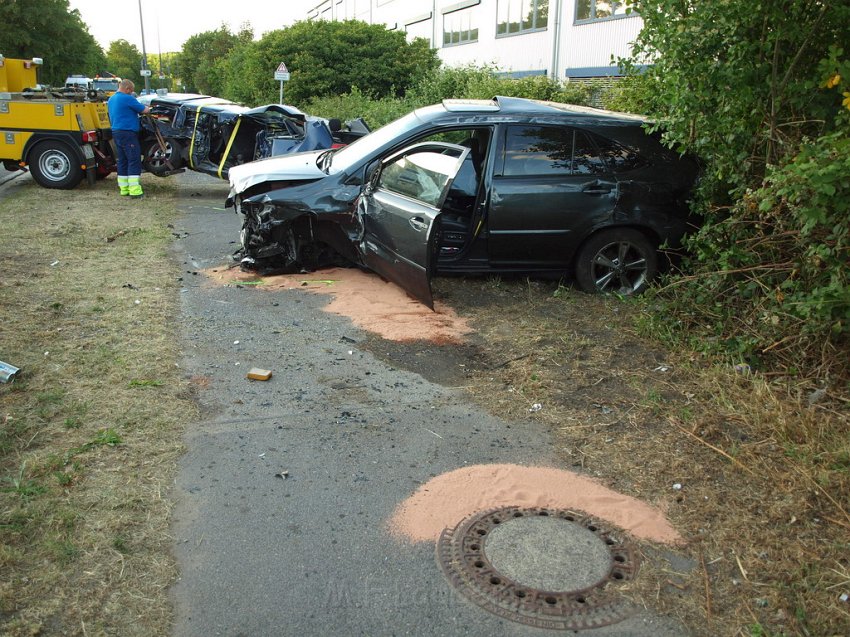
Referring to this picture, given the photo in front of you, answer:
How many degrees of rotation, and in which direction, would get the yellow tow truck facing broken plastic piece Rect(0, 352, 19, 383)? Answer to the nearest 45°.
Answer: approximately 90° to its left

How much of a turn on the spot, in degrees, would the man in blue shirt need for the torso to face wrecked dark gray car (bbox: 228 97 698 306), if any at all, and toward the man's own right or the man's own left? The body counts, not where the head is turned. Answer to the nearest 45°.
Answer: approximately 90° to the man's own right

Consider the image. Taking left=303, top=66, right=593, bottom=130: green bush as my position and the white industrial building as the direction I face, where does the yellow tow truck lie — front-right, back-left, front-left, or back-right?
back-left

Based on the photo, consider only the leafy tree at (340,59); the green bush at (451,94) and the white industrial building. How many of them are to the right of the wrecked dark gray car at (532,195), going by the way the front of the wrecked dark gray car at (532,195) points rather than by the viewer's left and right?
3

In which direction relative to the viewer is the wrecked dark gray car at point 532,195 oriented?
to the viewer's left

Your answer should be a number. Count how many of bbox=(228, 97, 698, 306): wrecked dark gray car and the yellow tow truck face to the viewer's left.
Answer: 2

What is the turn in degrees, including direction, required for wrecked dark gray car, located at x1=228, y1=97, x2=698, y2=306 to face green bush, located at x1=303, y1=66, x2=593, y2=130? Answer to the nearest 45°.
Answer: approximately 90° to its right

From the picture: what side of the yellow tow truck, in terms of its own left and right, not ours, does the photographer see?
left

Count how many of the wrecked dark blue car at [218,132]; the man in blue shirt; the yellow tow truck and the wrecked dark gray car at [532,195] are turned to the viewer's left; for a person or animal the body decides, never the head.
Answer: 3

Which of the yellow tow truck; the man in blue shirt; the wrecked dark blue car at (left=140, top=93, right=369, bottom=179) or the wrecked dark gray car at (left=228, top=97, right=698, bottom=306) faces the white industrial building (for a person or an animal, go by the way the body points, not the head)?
the man in blue shirt
